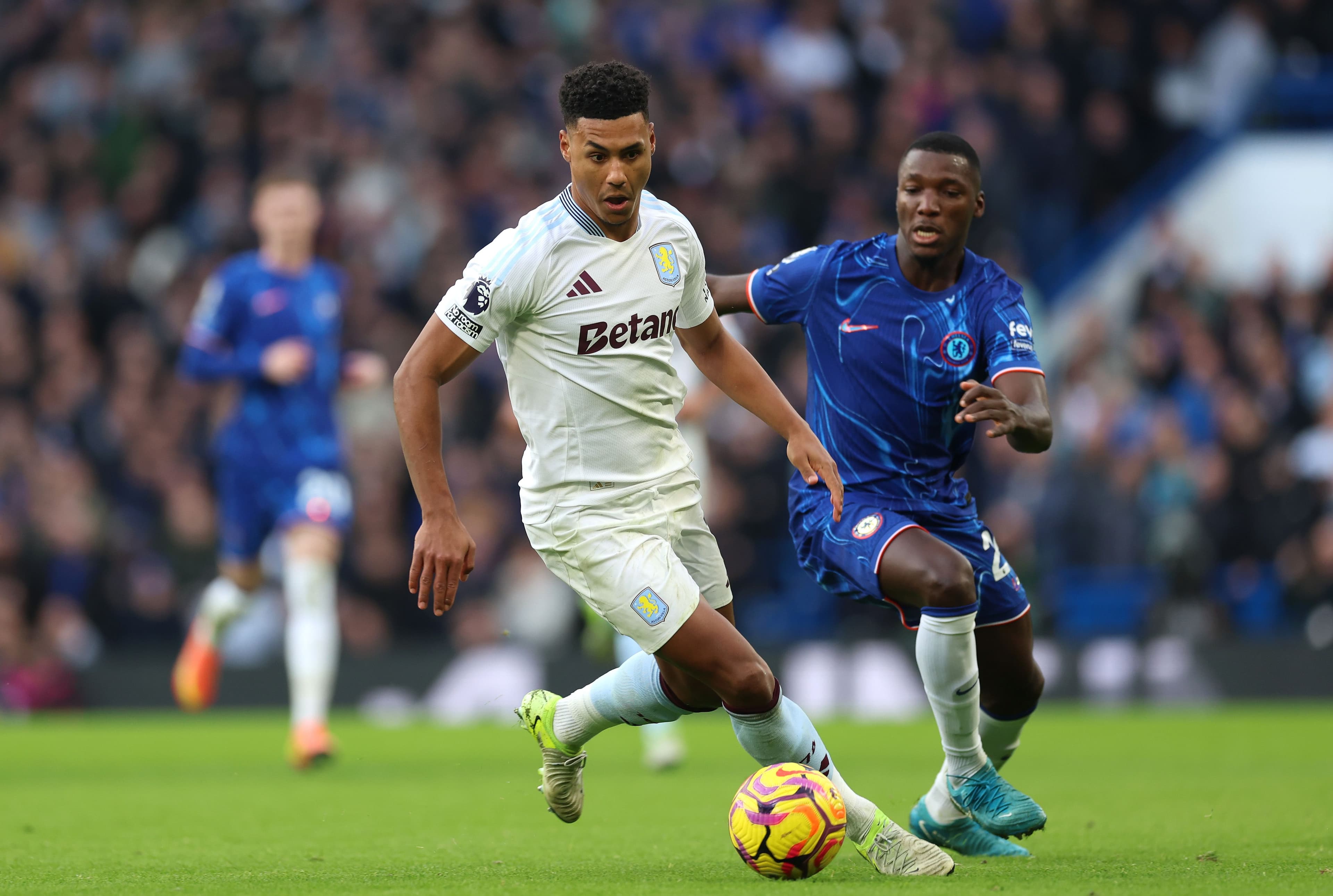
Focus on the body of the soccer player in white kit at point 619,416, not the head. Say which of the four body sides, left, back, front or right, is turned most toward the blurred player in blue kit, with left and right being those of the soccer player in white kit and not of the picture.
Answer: back

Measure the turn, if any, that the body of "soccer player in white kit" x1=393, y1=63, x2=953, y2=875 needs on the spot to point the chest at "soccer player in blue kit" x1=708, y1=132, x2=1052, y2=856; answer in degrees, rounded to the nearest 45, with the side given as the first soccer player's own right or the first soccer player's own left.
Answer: approximately 90° to the first soccer player's own left

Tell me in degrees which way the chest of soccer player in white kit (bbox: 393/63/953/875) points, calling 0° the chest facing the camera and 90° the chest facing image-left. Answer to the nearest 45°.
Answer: approximately 315°

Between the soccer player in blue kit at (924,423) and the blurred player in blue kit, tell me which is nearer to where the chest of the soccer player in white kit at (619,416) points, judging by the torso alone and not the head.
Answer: the soccer player in blue kit
